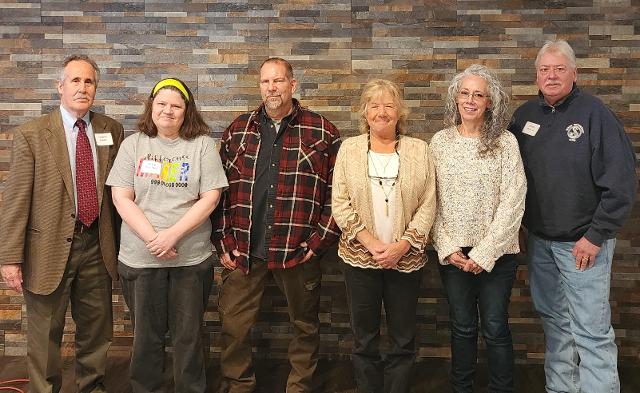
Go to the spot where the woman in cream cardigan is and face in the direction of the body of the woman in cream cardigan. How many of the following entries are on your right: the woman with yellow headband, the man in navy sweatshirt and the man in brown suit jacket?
2

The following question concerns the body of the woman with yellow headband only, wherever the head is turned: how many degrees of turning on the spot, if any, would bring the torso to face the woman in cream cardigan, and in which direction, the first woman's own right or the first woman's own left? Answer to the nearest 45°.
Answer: approximately 90° to the first woman's own left

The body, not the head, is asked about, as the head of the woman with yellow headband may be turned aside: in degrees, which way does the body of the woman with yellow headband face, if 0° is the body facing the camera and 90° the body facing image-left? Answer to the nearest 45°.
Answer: approximately 0°

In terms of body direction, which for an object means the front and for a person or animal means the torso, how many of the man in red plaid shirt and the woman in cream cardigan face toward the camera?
2

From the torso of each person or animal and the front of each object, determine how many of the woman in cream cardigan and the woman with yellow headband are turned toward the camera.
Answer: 2

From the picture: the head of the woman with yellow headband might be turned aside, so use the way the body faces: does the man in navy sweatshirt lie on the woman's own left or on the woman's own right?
on the woman's own left

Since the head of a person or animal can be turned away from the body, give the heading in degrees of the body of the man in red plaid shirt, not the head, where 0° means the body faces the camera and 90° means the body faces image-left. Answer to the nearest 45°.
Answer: approximately 0°

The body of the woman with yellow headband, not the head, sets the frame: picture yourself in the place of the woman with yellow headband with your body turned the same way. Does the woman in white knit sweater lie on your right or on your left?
on your left
